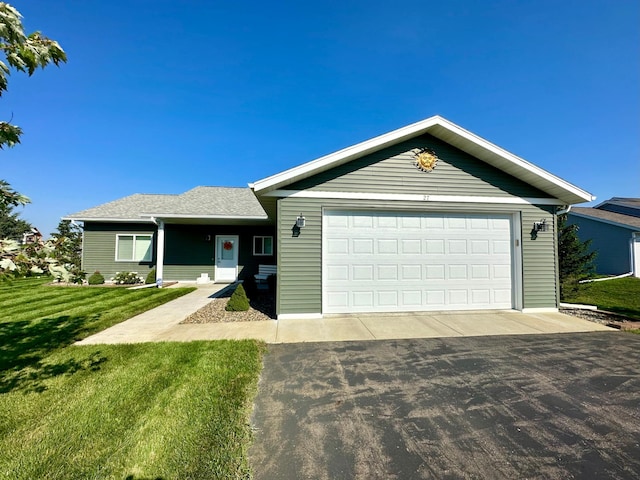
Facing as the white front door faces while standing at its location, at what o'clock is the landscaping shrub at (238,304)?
The landscaping shrub is roughly at 12 o'clock from the white front door.

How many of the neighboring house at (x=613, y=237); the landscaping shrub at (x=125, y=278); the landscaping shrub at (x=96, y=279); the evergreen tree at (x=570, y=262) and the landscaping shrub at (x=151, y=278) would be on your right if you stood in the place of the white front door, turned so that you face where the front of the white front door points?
3

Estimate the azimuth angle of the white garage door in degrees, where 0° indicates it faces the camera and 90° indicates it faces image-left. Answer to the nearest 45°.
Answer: approximately 0°

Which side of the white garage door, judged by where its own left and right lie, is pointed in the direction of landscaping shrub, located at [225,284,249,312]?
right

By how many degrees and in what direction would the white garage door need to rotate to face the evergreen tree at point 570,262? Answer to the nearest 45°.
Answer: approximately 135° to its left

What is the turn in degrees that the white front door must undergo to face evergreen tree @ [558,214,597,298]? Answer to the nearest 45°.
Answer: approximately 45° to its left

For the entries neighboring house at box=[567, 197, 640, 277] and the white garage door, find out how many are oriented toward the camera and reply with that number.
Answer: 2

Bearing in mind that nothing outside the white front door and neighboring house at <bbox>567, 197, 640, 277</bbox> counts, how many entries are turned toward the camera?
2
